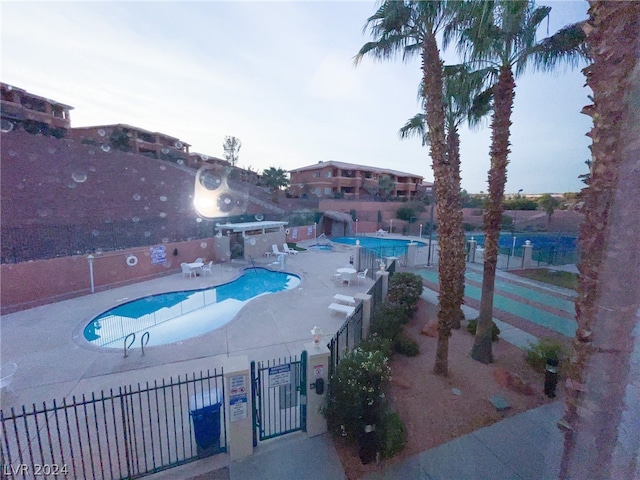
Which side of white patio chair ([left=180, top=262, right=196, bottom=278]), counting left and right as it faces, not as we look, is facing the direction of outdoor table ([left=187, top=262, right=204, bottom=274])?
front

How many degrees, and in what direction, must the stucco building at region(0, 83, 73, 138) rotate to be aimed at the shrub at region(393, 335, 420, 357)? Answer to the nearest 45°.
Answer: approximately 45° to its right

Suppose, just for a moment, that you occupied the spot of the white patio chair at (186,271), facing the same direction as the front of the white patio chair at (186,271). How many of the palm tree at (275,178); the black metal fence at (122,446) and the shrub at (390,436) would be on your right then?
2

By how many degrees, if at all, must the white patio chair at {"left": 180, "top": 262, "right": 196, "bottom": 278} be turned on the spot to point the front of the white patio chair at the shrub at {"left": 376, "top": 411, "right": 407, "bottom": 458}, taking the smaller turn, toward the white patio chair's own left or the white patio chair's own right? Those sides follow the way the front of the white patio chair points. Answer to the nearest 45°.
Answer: approximately 90° to the white patio chair's own right

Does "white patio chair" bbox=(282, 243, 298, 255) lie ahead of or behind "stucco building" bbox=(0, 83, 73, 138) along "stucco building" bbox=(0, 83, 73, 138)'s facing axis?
ahead

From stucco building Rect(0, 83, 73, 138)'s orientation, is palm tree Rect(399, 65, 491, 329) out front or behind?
out front

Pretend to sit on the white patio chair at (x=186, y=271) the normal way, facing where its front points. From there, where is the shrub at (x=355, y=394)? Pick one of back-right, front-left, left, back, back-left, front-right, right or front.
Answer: right

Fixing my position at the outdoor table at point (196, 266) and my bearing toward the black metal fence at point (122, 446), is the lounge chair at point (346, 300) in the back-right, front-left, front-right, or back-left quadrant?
front-left

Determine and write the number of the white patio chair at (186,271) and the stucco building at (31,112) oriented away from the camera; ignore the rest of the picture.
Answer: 0

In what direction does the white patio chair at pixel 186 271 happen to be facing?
to the viewer's right

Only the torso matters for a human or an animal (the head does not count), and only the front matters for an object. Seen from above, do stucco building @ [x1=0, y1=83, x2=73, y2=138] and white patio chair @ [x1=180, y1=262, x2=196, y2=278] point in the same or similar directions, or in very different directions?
same or similar directions

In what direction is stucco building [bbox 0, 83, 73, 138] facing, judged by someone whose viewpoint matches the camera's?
facing the viewer and to the right of the viewer
